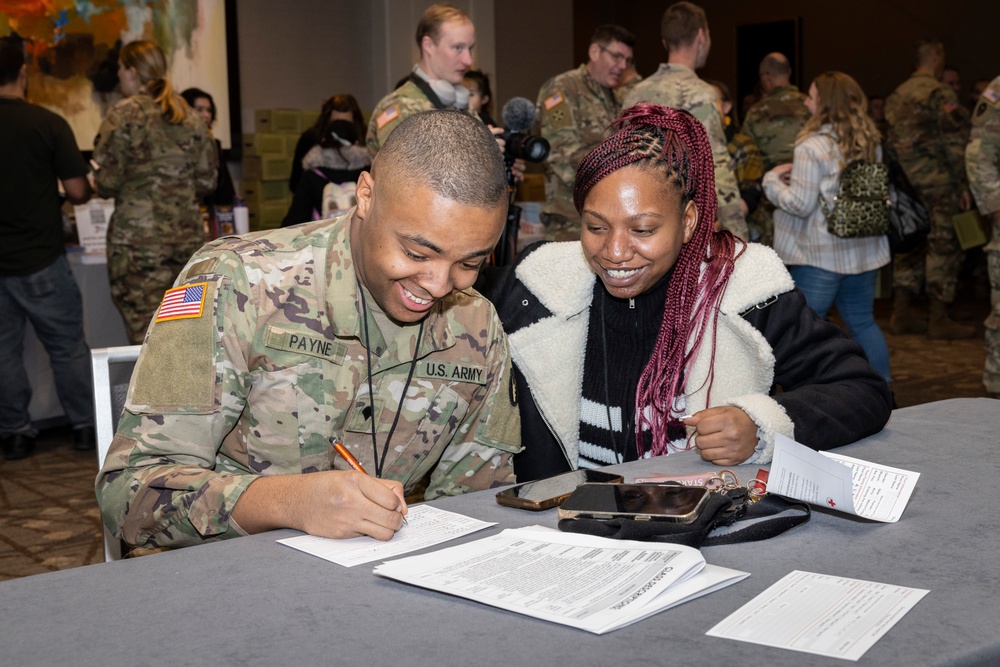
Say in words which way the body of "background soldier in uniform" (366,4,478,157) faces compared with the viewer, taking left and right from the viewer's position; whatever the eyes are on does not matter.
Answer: facing the viewer and to the right of the viewer

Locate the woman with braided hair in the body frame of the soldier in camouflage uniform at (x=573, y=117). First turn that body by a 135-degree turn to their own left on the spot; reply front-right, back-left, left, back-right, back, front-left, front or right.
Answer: back

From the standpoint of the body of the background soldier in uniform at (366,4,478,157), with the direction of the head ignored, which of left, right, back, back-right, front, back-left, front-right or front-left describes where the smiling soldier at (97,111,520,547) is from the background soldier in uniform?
front-right

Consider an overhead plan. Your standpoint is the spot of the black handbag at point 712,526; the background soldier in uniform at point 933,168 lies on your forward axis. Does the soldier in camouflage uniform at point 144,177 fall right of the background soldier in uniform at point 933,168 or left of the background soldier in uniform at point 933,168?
left

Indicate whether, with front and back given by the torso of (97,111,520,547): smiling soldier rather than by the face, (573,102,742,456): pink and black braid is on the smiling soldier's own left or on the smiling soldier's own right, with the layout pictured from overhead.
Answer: on the smiling soldier's own left

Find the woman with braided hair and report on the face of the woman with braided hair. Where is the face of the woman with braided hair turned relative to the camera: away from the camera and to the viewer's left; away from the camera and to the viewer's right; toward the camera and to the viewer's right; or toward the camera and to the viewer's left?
toward the camera and to the viewer's left

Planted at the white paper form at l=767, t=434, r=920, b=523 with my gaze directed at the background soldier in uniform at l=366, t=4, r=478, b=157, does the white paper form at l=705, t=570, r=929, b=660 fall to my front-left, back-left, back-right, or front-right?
back-left

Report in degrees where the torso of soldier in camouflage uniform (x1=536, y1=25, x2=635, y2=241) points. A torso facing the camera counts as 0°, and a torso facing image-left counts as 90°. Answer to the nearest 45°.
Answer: approximately 315°

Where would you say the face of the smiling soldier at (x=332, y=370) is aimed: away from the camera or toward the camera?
toward the camera

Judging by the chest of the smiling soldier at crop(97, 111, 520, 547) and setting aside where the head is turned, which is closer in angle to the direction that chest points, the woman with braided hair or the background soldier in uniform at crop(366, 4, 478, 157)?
the woman with braided hair

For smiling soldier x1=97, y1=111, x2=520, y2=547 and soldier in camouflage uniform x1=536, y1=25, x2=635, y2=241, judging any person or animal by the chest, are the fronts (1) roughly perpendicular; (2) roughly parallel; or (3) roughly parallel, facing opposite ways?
roughly parallel
